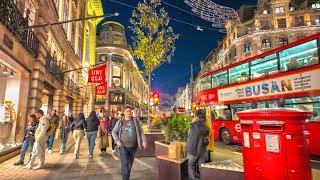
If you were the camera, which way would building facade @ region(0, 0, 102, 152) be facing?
facing to the right of the viewer

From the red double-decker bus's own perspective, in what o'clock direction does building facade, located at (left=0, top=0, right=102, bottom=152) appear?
The building facade is roughly at 10 o'clock from the red double-decker bus.

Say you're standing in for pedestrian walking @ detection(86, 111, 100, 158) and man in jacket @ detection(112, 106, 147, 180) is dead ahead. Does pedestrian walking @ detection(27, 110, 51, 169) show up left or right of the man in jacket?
right

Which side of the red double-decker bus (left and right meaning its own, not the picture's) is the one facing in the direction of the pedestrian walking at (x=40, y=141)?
left

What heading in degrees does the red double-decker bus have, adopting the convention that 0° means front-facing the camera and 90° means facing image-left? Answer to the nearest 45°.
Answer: approximately 135°

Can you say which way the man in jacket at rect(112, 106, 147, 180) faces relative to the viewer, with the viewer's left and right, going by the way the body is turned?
facing the viewer

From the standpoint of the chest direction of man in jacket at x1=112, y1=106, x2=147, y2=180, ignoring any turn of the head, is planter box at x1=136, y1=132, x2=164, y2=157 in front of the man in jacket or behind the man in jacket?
behind

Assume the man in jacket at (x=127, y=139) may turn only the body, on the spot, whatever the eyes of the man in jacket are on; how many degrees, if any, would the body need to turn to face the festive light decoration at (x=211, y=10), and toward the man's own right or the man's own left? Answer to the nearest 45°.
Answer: approximately 135° to the man's own left

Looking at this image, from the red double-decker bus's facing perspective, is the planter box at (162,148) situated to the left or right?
on its left

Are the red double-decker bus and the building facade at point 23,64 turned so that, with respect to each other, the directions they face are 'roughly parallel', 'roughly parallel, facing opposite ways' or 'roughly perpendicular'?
roughly perpendicular
